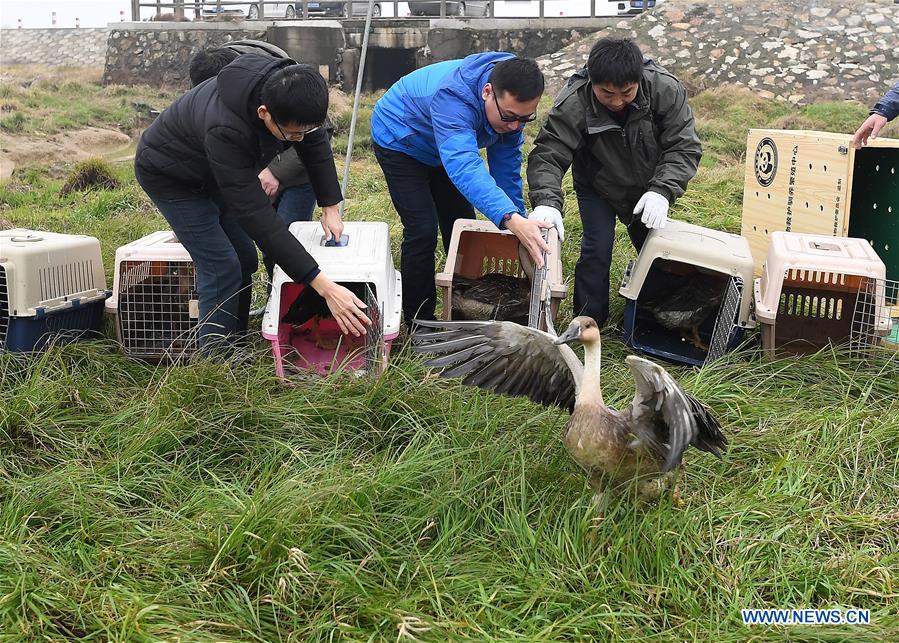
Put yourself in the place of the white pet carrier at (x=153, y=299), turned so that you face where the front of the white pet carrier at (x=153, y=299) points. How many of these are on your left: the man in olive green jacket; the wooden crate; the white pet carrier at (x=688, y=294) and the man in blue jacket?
4

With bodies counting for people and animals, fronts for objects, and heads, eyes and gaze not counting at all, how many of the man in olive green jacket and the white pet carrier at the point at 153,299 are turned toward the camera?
2

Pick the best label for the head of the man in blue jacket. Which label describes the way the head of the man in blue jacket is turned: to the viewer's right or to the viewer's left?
to the viewer's right

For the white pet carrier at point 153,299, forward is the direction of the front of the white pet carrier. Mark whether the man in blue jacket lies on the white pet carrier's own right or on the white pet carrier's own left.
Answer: on the white pet carrier's own left

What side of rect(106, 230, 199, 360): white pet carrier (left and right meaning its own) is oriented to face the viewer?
front

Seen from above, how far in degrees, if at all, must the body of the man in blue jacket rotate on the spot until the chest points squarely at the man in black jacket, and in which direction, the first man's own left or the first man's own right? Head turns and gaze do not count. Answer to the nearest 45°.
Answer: approximately 90° to the first man's own right

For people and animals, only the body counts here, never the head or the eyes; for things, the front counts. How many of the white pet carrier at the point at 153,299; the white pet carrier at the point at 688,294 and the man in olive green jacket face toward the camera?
3

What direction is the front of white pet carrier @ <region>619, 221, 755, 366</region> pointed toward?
toward the camera

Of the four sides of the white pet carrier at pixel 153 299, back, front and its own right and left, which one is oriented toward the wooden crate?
left

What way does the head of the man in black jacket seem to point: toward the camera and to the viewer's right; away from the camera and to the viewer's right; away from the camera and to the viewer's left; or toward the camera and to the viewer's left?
toward the camera and to the viewer's right

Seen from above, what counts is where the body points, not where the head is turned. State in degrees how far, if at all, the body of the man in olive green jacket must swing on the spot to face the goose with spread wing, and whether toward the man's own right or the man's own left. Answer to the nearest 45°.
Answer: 0° — they already face it

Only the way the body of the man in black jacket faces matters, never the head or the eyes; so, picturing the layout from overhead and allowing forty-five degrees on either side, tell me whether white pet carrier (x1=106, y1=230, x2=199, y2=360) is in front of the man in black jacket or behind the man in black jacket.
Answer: behind

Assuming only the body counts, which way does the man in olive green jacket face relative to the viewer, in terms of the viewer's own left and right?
facing the viewer
